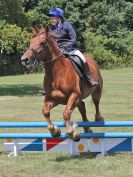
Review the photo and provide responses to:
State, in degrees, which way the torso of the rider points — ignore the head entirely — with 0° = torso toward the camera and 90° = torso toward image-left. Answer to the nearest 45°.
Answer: approximately 45°

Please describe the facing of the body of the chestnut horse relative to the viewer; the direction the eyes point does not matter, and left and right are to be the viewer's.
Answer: facing the viewer and to the left of the viewer
